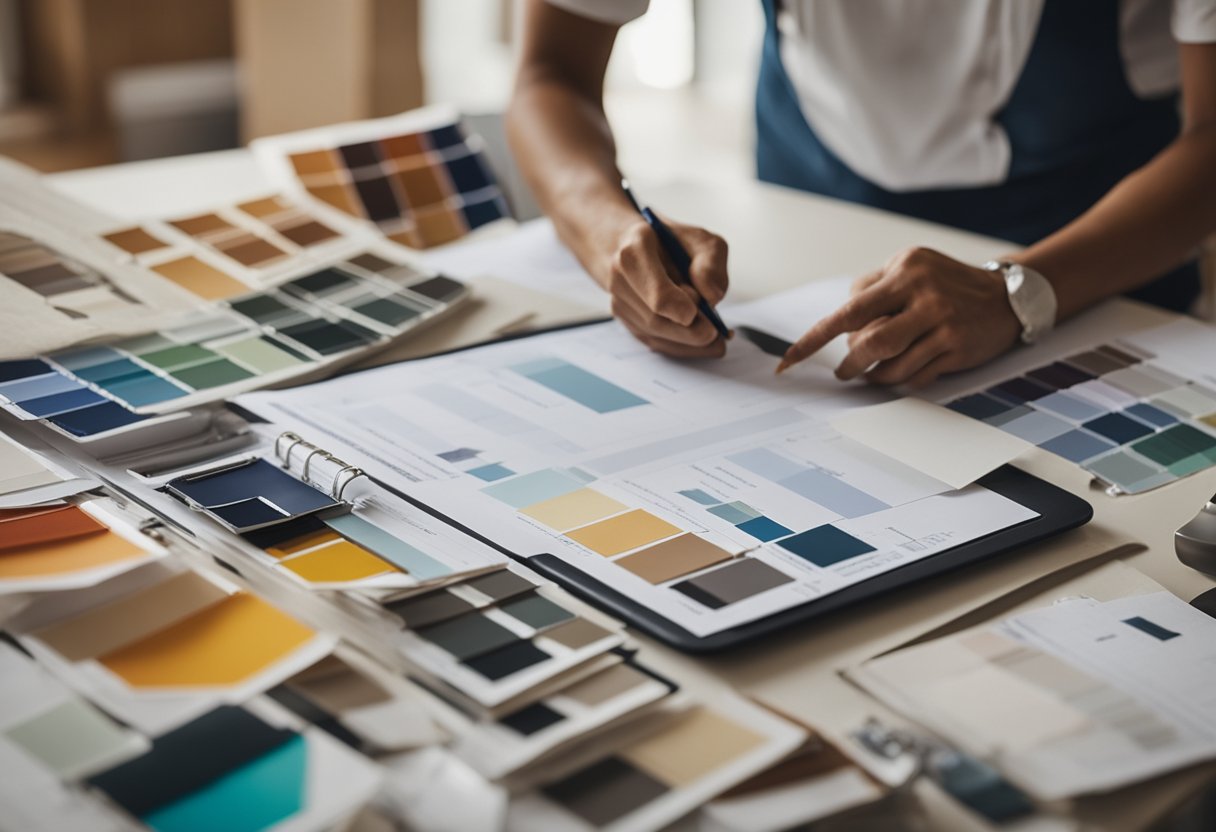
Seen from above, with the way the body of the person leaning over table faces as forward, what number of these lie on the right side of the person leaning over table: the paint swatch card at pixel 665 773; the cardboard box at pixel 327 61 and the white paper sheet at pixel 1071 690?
1

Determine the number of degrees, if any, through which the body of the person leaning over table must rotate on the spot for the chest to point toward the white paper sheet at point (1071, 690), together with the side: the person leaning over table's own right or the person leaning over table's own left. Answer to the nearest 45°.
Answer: approximately 45° to the person leaning over table's own left

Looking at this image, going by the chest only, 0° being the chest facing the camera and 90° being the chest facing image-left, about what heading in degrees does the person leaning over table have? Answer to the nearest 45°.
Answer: approximately 45°

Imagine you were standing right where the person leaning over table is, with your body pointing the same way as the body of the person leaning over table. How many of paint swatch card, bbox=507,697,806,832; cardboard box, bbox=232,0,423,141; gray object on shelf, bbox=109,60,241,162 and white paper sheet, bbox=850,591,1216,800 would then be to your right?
2

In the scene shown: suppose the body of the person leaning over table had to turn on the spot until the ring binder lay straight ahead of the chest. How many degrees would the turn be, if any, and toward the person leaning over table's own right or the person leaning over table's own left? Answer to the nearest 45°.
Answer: approximately 45° to the person leaning over table's own left

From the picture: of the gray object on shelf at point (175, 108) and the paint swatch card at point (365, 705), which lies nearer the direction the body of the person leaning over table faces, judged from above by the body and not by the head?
the paint swatch card

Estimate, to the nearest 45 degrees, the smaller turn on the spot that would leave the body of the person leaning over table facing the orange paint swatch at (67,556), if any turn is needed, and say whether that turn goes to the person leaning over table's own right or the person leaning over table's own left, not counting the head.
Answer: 0° — they already face it

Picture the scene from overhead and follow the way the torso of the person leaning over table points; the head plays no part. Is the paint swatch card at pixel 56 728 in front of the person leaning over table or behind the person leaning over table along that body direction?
in front

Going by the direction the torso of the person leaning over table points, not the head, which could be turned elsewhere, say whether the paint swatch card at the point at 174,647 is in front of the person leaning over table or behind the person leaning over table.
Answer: in front

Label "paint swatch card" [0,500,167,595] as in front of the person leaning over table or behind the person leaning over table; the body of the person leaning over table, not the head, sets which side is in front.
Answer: in front

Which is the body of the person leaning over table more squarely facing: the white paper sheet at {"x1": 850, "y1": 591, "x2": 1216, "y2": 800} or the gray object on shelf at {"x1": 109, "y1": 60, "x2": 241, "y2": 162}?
the white paper sheet
